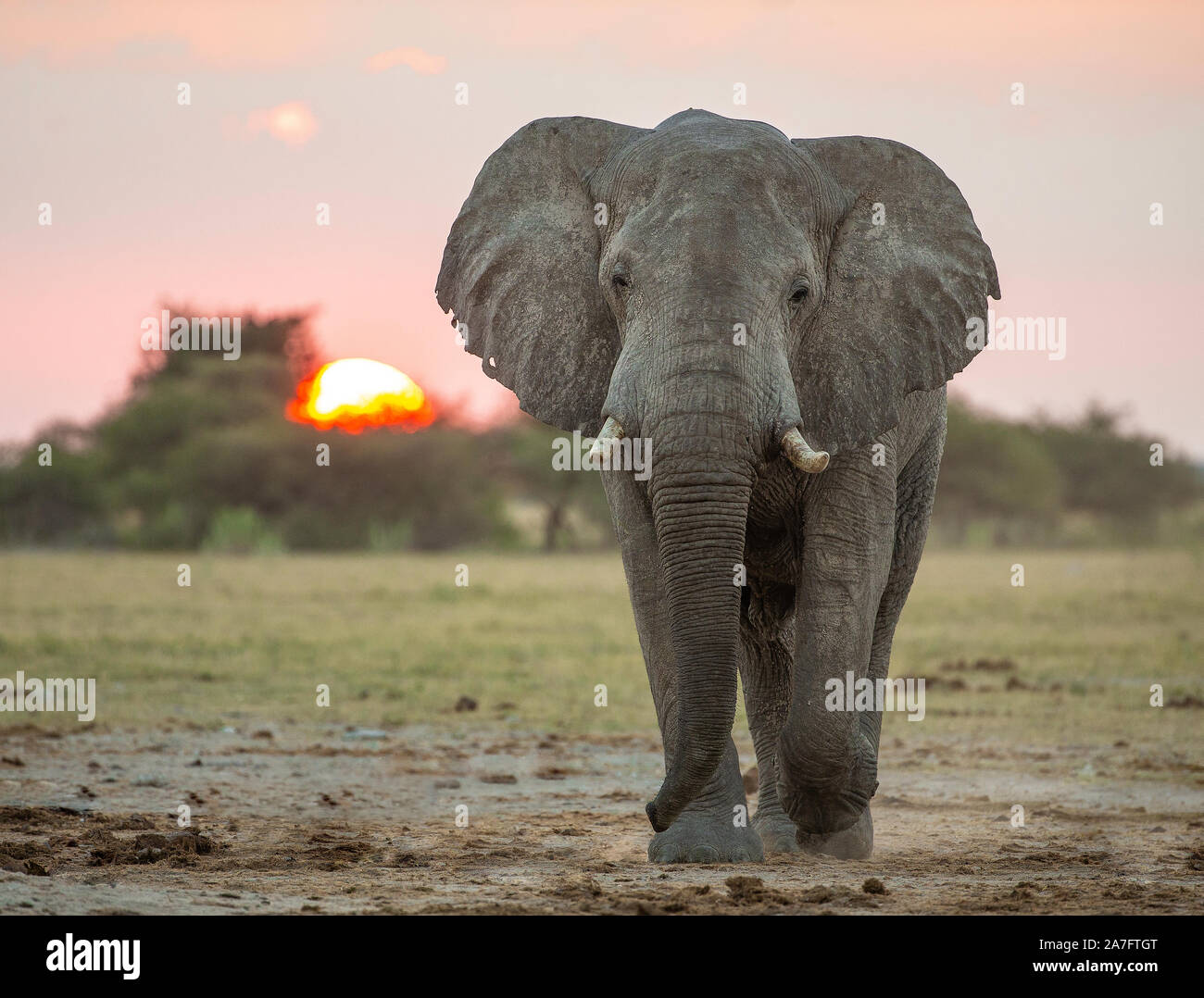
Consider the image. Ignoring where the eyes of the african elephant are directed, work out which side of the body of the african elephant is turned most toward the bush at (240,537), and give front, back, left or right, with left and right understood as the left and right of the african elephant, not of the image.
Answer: back

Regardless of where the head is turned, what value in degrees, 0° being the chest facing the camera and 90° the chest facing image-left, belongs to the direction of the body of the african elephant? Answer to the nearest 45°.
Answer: approximately 0°
